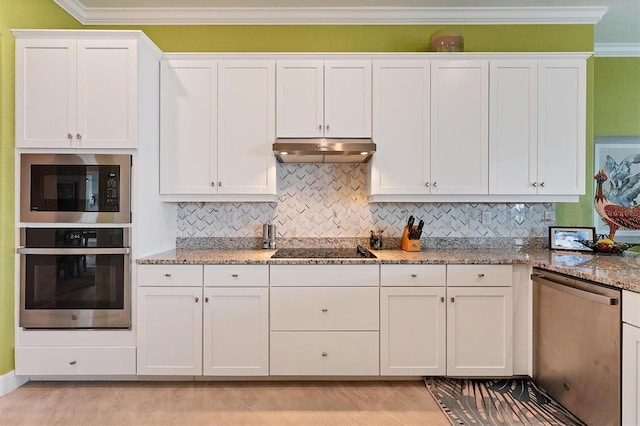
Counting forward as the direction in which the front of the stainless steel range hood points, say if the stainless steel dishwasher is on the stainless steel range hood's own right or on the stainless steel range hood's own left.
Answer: on the stainless steel range hood's own left

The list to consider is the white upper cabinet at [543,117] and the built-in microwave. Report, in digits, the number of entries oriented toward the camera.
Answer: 2

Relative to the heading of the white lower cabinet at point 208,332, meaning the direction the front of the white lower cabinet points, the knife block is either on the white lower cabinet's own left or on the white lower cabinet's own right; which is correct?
on the white lower cabinet's own left

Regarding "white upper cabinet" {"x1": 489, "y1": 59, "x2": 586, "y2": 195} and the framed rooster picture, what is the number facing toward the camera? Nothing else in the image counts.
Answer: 2

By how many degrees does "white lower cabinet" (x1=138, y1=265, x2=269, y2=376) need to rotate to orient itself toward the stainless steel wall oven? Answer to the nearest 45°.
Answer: approximately 90° to its right

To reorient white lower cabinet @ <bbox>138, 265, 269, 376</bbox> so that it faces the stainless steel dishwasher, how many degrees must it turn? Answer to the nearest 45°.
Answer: approximately 45° to its left

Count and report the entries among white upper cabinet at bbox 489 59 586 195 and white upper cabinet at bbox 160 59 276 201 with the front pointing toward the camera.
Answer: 2
